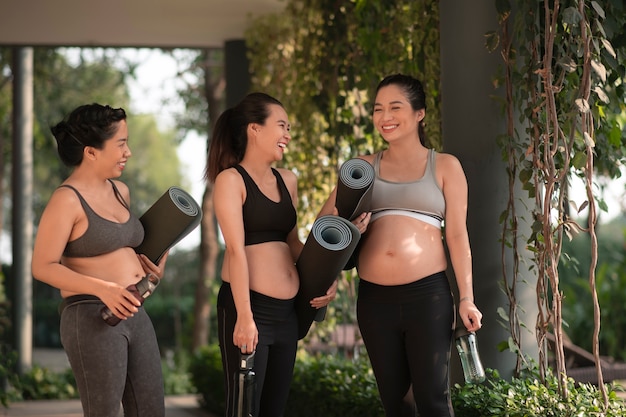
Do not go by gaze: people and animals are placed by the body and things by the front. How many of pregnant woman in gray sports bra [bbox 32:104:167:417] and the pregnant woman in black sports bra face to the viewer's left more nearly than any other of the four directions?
0

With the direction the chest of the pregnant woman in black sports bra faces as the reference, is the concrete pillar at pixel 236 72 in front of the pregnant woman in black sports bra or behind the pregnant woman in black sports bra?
behind

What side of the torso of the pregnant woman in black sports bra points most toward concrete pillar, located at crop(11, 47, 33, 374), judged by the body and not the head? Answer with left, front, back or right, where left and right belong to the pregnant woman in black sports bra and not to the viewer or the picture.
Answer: back

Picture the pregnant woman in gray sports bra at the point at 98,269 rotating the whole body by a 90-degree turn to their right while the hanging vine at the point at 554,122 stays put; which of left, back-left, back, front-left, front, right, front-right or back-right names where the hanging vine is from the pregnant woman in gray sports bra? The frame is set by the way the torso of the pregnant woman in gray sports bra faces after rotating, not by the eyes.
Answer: back-left

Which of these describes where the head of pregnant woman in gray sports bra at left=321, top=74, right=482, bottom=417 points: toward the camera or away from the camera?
toward the camera

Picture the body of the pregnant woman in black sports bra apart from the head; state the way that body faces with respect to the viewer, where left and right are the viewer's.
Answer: facing the viewer and to the right of the viewer

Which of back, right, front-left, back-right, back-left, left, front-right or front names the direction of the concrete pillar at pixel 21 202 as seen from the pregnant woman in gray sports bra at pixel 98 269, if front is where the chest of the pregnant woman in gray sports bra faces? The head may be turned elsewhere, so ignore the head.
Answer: back-left

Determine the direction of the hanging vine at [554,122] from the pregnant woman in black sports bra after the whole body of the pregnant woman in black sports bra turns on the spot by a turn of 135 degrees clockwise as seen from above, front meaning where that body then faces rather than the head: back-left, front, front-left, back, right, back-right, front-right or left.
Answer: back

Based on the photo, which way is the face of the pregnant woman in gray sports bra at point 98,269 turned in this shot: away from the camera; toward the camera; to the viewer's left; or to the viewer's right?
to the viewer's right

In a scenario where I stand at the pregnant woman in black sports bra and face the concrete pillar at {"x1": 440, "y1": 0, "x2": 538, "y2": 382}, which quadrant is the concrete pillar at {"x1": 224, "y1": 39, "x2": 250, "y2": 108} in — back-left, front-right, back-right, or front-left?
front-left
